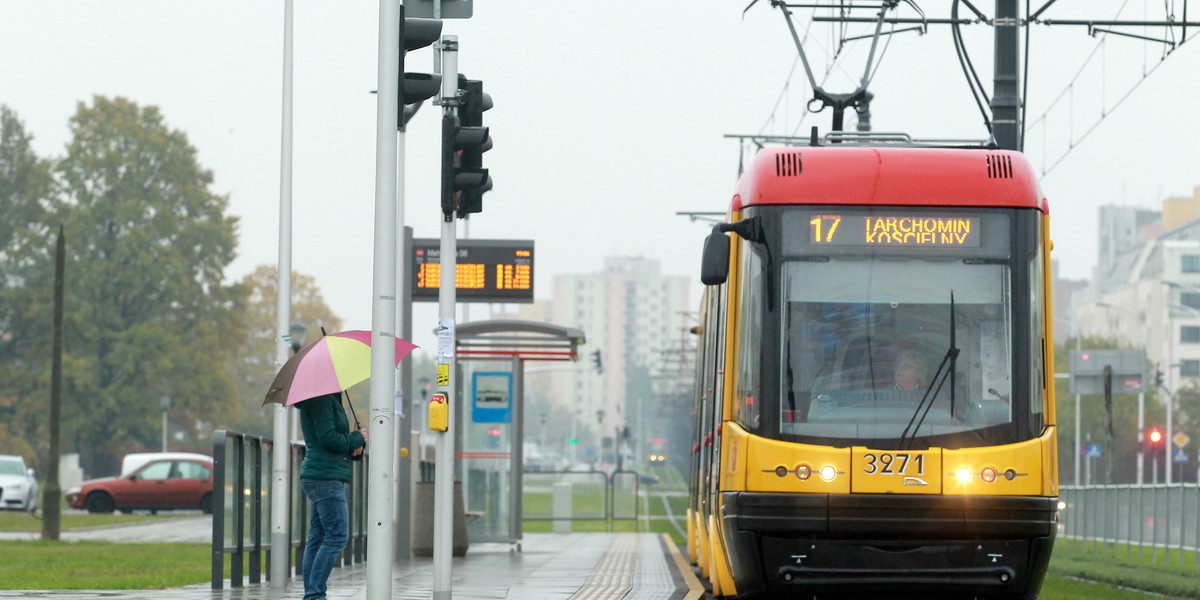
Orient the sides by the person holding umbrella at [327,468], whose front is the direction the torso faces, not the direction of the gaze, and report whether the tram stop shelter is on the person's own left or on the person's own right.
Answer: on the person's own left

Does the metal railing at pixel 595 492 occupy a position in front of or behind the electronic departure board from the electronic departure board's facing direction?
behind

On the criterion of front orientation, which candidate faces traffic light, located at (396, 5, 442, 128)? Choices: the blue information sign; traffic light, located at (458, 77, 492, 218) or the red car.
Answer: the blue information sign

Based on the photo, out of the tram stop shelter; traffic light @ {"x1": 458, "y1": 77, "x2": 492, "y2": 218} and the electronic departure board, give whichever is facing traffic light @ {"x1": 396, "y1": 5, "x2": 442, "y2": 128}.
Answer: the electronic departure board

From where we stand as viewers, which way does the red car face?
facing to the left of the viewer

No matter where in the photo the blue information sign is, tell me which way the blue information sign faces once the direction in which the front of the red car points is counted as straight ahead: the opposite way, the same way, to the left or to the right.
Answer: to the left

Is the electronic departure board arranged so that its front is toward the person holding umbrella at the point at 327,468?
yes

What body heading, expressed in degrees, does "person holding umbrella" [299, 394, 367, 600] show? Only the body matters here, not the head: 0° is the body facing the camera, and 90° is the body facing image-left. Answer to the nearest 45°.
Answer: approximately 270°

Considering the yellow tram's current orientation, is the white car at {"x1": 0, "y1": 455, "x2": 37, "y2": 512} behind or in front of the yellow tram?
behind
